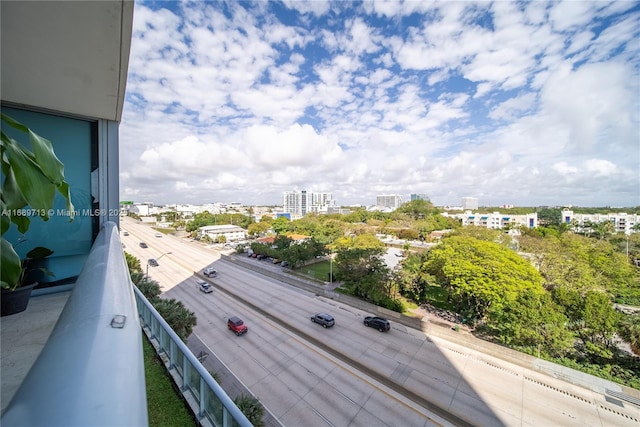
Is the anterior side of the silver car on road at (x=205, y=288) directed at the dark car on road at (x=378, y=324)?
yes

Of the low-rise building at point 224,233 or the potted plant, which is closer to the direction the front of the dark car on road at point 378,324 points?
the low-rise building

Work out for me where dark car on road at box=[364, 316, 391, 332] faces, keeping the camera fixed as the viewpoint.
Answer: facing away from the viewer and to the left of the viewer

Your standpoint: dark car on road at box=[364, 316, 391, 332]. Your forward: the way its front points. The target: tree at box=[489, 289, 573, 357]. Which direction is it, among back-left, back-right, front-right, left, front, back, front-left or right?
back-right

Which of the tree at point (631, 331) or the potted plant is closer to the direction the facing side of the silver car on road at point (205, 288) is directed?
the tree

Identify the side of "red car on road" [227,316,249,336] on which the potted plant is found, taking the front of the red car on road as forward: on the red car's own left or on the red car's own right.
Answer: on the red car's own right

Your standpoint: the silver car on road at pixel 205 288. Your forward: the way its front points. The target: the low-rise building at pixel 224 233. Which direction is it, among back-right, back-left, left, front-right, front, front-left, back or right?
back-left

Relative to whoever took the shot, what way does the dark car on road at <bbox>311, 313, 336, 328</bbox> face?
facing away from the viewer and to the left of the viewer

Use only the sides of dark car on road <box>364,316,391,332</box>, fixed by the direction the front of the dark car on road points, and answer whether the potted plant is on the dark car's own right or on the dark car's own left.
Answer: on the dark car's own left

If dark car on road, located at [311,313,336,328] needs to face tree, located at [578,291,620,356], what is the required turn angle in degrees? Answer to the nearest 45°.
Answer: approximately 135° to its right

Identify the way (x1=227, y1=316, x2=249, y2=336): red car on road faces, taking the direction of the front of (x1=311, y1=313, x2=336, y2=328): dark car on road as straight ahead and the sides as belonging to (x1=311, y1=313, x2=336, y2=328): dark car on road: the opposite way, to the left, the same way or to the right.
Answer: the opposite way

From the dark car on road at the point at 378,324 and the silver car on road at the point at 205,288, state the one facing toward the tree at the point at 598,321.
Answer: the silver car on road at the point at 205,288

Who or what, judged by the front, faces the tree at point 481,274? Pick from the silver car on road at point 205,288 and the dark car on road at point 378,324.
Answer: the silver car on road at point 205,288
